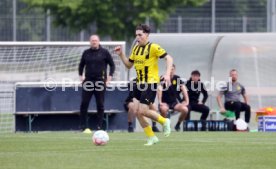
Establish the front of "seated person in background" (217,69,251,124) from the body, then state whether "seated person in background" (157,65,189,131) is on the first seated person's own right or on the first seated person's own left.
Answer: on the first seated person's own right

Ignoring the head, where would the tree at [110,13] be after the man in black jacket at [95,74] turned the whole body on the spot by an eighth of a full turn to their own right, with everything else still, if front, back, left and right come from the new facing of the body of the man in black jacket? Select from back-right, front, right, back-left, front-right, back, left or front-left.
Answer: back-right

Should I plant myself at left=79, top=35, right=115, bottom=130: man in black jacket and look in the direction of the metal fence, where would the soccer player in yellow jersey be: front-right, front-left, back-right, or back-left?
back-right

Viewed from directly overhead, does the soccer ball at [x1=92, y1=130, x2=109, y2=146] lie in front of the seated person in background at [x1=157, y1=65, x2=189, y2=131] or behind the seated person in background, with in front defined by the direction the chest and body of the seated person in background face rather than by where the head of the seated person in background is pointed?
in front

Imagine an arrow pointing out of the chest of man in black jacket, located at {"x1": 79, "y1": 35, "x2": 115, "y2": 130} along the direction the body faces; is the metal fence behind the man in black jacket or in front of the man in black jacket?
behind

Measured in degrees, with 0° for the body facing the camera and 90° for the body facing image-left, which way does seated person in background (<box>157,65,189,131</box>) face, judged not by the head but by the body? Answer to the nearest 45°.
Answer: approximately 0°

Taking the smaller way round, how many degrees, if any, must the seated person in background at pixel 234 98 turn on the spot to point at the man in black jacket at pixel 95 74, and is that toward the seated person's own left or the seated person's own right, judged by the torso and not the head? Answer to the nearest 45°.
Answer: approximately 45° to the seated person's own right

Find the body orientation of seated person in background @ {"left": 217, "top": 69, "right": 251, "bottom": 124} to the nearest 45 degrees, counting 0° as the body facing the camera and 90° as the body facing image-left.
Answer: approximately 0°

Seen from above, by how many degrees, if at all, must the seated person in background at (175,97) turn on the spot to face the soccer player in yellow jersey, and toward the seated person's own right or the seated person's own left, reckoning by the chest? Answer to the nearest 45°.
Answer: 0° — they already face them
